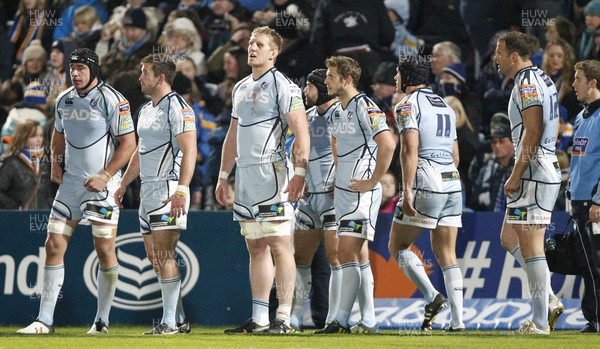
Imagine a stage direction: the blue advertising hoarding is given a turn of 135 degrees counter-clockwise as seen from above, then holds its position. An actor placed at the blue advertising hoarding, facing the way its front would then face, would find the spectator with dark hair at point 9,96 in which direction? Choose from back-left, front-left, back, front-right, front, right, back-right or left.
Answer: left

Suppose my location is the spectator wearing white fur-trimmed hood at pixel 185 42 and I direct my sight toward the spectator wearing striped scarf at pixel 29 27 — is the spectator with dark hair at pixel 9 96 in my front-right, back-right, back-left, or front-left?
front-left

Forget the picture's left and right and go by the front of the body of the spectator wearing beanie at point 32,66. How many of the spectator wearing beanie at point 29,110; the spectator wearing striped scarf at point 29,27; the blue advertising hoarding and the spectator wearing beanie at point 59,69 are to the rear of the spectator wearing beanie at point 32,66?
1

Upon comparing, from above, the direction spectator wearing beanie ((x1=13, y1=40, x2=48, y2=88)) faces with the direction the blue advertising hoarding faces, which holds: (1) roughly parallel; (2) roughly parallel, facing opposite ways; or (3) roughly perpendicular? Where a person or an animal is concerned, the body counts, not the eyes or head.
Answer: roughly parallel

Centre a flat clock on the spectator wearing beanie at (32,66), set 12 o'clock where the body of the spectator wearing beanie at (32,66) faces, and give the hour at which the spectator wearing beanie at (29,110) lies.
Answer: the spectator wearing beanie at (29,110) is roughly at 12 o'clock from the spectator wearing beanie at (32,66).

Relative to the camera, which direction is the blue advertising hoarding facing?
toward the camera

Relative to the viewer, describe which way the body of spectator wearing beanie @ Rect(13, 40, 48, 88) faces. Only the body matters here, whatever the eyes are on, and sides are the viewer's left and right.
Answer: facing the viewer

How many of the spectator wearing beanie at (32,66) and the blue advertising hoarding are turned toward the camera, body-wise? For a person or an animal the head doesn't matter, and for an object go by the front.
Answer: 2

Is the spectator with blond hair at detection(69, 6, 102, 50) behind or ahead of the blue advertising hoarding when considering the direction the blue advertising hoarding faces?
behind

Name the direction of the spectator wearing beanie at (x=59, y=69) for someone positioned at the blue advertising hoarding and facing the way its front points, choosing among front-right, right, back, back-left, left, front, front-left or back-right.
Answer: back-right

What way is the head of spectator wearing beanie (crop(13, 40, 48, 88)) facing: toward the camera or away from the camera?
toward the camera
